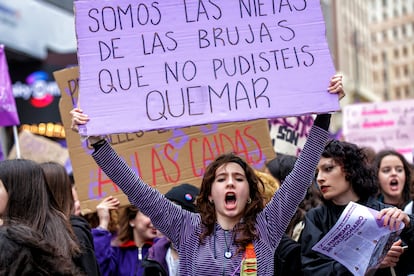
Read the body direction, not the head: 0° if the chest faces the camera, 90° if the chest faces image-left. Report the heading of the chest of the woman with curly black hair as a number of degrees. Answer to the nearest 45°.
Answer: approximately 0°
